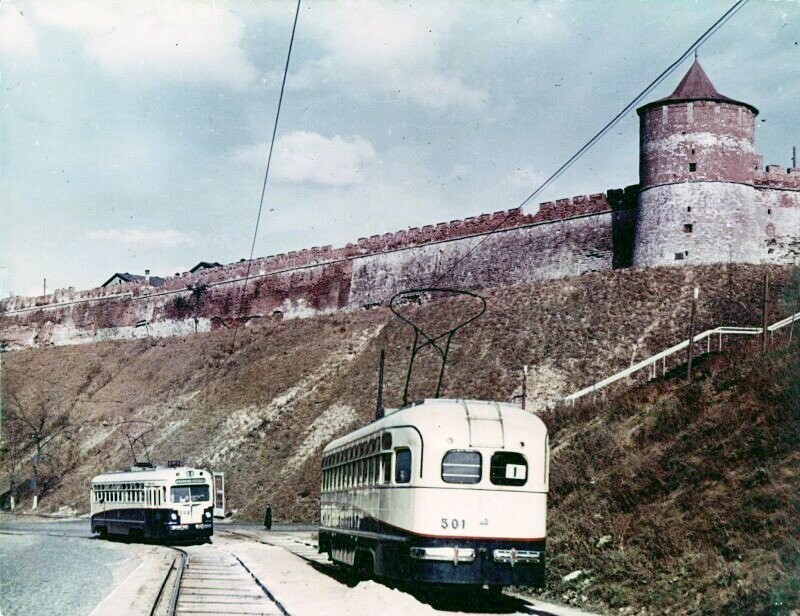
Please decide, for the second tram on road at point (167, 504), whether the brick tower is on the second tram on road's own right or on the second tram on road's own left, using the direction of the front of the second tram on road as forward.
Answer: on the second tram on road's own left

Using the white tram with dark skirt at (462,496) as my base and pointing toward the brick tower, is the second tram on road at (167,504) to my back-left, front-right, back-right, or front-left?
front-left

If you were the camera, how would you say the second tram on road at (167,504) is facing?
facing the viewer and to the right of the viewer

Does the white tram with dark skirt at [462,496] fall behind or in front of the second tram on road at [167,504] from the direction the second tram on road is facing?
in front

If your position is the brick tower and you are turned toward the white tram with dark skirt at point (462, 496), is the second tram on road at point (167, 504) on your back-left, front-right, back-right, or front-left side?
front-right

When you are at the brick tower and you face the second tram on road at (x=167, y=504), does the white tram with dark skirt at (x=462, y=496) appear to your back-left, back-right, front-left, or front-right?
front-left
